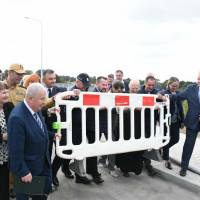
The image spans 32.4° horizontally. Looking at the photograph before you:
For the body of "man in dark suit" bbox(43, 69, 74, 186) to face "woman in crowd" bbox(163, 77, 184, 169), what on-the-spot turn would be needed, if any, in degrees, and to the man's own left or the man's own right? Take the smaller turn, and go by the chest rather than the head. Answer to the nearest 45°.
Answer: approximately 45° to the man's own left

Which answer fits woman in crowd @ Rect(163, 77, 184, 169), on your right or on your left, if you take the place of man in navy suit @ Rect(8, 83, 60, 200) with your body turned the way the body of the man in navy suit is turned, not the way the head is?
on your left

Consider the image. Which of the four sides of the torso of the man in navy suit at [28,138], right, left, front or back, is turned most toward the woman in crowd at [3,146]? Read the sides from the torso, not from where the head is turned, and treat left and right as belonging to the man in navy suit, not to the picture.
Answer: back

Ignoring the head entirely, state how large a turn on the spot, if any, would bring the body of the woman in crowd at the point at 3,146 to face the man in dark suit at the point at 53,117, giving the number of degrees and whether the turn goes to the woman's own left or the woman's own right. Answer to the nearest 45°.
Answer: approximately 90° to the woman's own left

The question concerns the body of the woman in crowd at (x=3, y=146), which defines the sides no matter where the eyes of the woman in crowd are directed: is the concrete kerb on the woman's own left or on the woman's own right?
on the woman's own left

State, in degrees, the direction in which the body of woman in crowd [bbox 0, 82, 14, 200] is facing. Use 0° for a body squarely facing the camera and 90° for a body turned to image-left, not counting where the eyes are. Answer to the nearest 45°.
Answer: approximately 315°

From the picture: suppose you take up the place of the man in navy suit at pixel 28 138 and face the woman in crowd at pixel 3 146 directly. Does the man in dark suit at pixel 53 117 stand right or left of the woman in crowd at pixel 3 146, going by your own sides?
right
